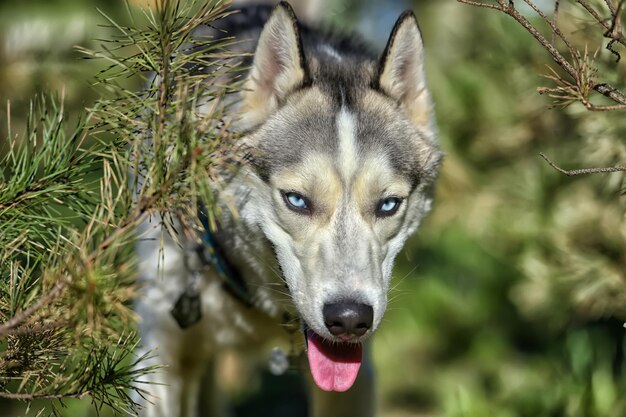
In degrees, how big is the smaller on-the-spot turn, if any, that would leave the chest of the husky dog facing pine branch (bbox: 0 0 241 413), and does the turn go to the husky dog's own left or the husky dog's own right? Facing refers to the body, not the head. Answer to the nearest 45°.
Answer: approximately 45° to the husky dog's own right

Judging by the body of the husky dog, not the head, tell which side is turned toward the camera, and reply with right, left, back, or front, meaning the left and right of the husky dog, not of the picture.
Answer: front
